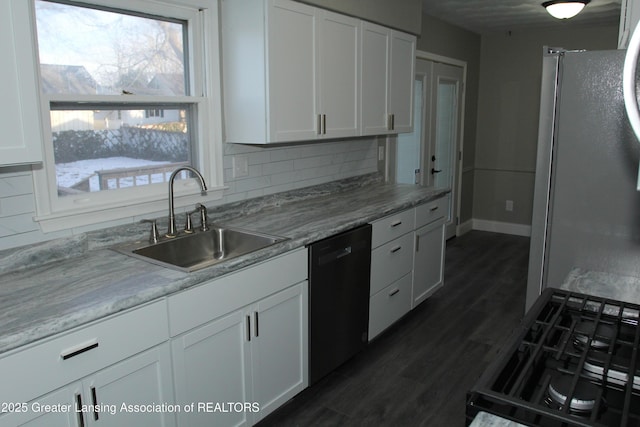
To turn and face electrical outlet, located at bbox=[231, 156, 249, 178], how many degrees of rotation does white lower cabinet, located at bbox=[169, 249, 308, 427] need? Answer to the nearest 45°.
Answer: approximately 135° to its left

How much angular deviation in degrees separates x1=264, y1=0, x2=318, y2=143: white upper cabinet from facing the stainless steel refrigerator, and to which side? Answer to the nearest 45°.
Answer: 0° — it already faces it

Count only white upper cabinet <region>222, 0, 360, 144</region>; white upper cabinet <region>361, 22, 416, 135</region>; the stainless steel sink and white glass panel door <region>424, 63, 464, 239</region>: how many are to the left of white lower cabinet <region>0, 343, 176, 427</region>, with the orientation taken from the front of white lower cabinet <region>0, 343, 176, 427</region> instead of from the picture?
4

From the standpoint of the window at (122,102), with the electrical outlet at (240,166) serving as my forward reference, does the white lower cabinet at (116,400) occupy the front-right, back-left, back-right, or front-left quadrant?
back-right

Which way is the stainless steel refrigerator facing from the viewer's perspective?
to the viewer's left

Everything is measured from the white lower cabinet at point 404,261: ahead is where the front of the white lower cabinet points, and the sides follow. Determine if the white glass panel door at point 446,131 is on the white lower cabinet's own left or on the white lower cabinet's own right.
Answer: on the white lower cabinet's own left

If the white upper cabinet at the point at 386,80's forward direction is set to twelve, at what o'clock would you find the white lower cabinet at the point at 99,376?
The white lower cabinet is roughly at 2 o'clock from the white upper cabinet.

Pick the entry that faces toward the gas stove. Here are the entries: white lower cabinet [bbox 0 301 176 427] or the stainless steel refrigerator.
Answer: the white lower cabinet

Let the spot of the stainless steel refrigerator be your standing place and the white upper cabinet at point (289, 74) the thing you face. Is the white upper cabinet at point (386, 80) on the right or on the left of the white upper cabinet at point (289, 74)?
right

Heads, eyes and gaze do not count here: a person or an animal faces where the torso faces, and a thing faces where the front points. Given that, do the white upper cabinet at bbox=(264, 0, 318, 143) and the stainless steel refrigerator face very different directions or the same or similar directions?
very different directions

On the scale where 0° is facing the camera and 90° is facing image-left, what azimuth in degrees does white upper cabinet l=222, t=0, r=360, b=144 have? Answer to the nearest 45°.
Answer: approximately 315°

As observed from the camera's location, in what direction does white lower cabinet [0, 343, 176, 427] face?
facing the viewer and to the right of the viewer

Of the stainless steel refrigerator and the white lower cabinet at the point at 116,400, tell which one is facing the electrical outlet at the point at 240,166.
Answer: the stainless steel refrigerator

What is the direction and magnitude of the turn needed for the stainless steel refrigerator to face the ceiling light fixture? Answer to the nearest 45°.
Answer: approximately 90° to its right
